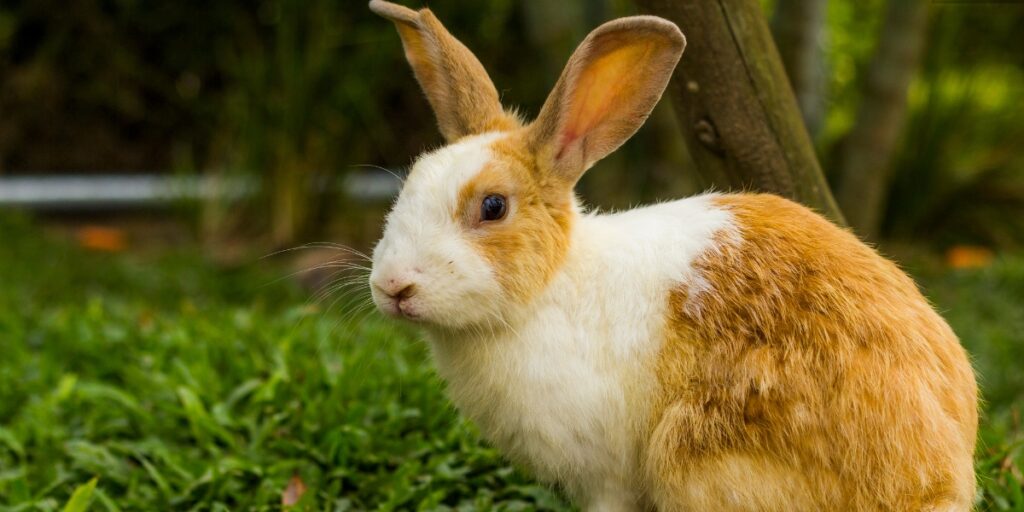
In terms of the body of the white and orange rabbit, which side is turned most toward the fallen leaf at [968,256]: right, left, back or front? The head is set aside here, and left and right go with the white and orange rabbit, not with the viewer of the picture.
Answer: right

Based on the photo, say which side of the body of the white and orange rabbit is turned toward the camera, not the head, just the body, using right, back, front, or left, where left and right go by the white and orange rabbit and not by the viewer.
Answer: left

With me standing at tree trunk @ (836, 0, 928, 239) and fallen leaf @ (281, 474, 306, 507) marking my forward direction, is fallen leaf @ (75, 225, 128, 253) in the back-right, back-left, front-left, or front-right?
front-right

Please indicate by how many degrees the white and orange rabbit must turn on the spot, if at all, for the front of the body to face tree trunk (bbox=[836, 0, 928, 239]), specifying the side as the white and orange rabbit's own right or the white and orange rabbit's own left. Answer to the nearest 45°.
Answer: approximately 90° to the white and orange rabbit's own right

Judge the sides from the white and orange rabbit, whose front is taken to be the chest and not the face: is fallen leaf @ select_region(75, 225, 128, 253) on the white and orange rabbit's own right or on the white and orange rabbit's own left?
on the white and orange rabbit's own right

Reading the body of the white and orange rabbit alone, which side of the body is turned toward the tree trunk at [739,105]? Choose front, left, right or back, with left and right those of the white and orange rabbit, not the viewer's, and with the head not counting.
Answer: right

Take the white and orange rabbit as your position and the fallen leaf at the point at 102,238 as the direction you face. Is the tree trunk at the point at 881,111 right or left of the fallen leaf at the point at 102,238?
right

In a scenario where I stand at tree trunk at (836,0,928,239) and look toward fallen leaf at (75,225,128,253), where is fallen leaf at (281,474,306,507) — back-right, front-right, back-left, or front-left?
front-left

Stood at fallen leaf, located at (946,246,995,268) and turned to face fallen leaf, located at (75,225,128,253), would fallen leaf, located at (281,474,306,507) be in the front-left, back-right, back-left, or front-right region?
front-left

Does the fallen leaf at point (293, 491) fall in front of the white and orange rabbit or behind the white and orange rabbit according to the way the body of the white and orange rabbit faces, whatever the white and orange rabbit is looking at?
in front

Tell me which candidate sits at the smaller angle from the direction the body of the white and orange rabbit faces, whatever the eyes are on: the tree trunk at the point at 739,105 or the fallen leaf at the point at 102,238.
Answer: the fallen leaf

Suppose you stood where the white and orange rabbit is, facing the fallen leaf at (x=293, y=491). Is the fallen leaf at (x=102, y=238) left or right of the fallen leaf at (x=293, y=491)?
right
